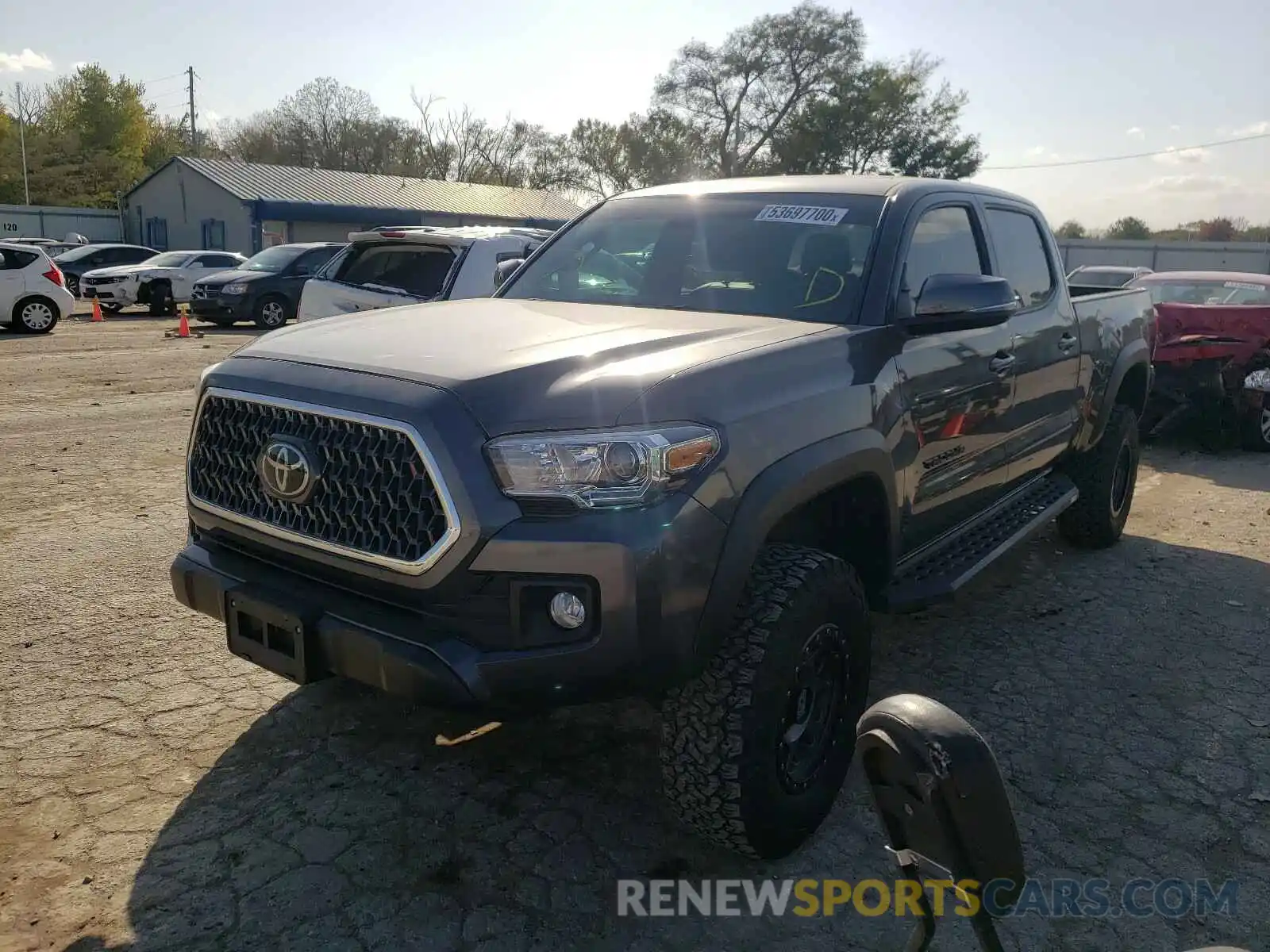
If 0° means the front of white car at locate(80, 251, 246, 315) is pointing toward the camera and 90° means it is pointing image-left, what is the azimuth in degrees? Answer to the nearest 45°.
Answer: approximately 45°

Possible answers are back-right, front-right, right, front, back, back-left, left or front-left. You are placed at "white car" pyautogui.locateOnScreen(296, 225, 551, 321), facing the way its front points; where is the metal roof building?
front-left

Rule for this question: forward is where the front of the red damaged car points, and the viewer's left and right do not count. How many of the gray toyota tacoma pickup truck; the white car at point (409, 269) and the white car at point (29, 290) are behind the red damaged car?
0

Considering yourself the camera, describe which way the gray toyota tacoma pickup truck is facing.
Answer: facing the viewer and to the left of the viewer

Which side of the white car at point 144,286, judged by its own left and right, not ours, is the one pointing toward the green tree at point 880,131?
back

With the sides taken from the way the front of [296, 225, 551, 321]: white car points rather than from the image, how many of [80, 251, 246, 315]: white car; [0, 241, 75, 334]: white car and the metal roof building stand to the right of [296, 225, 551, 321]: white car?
0

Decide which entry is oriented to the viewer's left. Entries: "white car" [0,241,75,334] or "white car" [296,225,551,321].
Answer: "white car" [0,241,75,334]

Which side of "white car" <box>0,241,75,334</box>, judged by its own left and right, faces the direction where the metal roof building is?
right

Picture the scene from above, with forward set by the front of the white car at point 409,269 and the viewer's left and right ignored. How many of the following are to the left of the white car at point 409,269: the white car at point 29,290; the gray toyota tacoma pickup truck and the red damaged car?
1

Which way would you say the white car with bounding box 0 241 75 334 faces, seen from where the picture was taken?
facing to the left of the viewer

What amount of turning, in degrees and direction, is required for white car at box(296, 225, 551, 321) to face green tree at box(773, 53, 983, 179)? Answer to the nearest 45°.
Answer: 0° — it already faces it

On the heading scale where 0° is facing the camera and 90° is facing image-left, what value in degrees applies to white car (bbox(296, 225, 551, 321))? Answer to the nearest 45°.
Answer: approximately 225°

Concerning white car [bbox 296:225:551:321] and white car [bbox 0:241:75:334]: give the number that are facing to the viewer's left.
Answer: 1

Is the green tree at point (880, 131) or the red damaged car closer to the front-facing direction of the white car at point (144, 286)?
the red damaged car
